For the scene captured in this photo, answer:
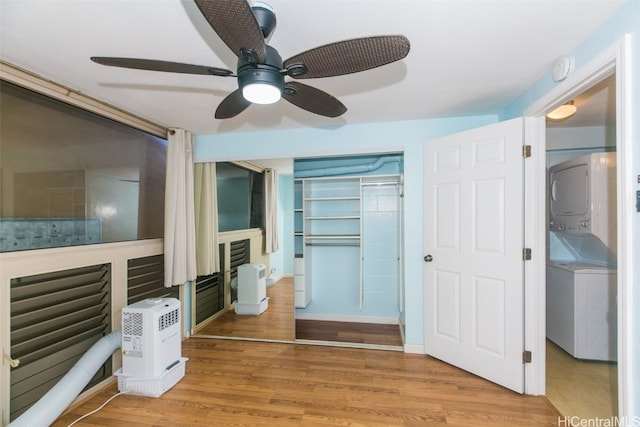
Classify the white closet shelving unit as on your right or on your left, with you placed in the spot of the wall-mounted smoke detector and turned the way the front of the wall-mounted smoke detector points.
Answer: on your right

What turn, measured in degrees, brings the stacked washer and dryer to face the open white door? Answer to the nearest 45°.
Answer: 0° — it already faces it

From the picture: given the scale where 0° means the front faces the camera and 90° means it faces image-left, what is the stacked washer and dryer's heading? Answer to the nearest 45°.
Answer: approximately 45°

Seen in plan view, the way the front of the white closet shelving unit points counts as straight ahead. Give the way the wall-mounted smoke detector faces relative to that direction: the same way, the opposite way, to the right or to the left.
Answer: to the right
